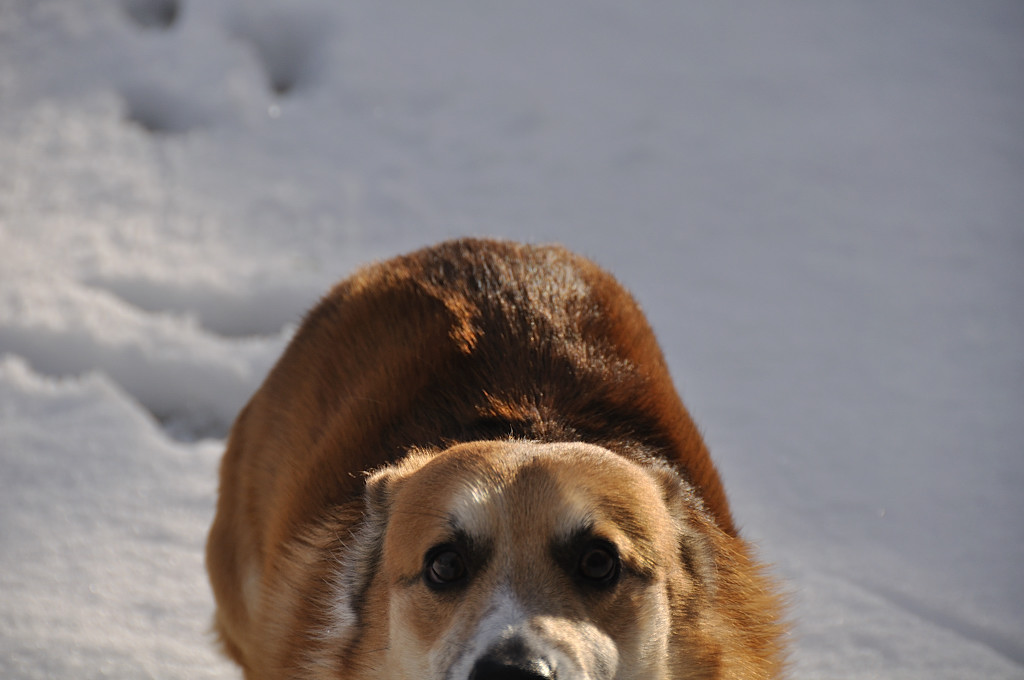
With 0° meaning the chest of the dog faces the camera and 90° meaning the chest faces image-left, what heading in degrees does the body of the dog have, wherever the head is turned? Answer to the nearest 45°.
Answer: approximately 0°
